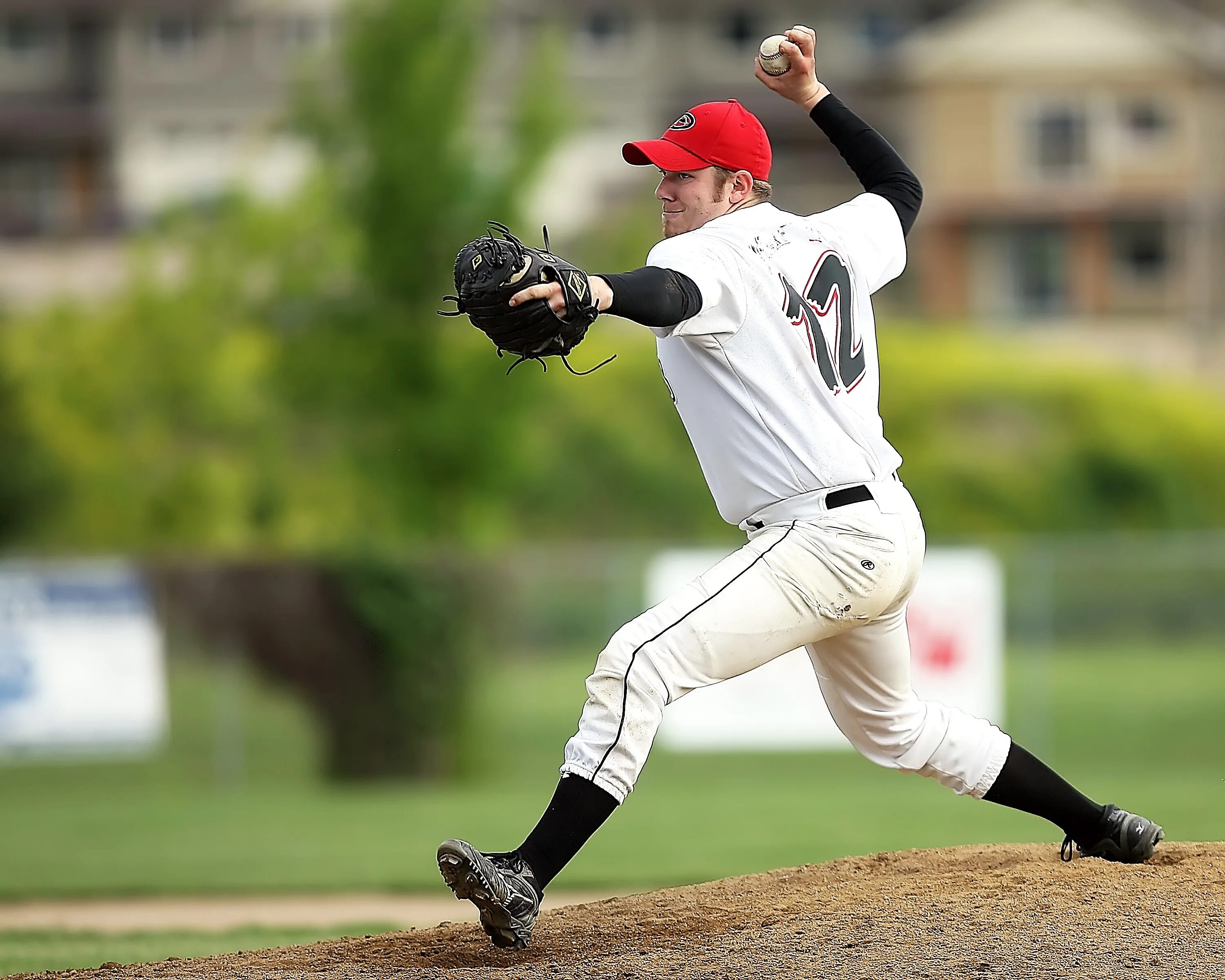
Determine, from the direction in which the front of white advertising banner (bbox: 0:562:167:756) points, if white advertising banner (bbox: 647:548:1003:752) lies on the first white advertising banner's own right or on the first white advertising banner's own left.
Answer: on the first white advertising banner's own left

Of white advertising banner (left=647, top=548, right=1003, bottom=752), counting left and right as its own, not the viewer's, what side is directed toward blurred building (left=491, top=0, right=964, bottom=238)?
back

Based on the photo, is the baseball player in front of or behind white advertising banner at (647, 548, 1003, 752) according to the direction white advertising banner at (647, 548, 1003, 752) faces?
in front

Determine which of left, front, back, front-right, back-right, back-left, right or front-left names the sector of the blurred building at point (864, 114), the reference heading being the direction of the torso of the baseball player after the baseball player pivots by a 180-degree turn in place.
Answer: back-left

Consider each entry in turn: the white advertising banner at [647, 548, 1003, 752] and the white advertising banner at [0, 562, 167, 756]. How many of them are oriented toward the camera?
2

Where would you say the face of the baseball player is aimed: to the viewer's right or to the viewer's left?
to the viewer's left

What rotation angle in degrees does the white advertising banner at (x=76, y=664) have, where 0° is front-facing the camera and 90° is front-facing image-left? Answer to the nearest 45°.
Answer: approximately 0°

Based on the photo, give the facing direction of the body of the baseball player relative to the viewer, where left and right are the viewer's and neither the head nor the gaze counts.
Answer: facing away from the viewer and to the left of the viewer

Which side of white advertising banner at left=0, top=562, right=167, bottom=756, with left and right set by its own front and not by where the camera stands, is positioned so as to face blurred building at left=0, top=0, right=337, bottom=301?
back

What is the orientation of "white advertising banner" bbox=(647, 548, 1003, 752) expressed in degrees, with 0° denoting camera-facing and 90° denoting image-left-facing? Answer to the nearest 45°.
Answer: approximately 0°

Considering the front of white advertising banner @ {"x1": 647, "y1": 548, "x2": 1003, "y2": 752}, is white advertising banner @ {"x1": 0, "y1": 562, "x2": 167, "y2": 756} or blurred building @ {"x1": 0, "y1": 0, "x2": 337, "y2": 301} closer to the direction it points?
the white advertising banner

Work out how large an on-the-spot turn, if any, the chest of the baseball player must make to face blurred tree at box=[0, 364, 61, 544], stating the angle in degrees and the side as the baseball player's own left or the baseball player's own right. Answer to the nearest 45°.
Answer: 0° — they already face it

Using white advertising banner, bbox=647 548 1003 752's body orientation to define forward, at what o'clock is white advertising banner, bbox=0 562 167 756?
white advertising banner, bbox=0 562 167 756 is roughly at 3 o'clock from white advertising banner, bbox=647 548 1003 752.
